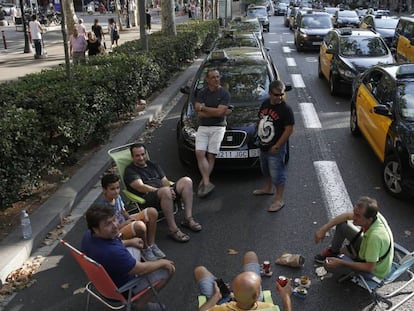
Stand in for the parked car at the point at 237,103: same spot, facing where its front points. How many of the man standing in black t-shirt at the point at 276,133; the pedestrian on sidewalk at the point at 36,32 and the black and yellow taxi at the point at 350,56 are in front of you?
1

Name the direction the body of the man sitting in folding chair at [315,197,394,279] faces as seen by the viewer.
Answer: to the viewer's left

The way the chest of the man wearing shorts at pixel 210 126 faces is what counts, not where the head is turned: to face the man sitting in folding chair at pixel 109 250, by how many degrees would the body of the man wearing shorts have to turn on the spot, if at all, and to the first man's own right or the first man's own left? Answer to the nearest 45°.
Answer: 0° — they already face them

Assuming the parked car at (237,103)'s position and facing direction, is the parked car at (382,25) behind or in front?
behind

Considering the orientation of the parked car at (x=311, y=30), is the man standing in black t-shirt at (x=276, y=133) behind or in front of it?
in front

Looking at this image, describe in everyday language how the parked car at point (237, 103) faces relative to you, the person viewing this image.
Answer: facing the viewer

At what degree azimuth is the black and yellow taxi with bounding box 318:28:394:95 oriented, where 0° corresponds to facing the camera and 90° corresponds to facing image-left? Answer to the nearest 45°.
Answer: approximately 315°

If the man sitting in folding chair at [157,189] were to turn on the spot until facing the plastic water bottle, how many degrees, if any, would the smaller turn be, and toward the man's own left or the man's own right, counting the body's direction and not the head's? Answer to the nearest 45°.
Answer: approximately 135° to the man's own right

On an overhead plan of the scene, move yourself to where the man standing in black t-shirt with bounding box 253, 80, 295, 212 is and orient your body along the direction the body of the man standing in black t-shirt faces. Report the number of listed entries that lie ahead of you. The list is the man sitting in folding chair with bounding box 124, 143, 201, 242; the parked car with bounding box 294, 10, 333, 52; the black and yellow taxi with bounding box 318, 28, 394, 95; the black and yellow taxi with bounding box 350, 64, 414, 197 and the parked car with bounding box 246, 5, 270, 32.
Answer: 1

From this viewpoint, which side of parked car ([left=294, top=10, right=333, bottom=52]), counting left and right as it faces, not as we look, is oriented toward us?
front

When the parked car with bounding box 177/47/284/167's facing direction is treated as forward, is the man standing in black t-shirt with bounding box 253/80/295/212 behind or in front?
in front

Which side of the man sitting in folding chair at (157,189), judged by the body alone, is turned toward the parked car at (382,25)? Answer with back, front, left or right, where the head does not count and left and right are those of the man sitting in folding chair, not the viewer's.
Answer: left
